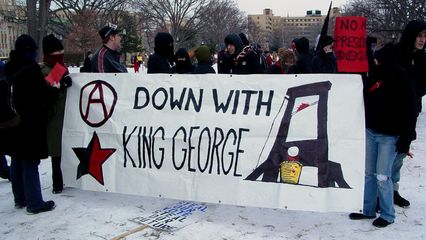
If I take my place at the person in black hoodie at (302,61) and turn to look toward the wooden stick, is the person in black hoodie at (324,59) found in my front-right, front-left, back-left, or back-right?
back-left

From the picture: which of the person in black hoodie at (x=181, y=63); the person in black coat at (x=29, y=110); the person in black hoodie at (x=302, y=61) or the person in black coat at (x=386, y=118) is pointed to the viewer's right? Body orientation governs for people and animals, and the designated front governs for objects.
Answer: the person in black coat at (x=29, y=110)

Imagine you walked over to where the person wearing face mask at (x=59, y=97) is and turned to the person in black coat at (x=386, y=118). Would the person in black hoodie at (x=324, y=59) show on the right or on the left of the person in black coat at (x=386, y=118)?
left

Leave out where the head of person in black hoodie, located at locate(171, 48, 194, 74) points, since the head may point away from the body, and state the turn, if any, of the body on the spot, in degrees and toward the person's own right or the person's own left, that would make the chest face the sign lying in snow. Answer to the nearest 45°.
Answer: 0° — they already face it
